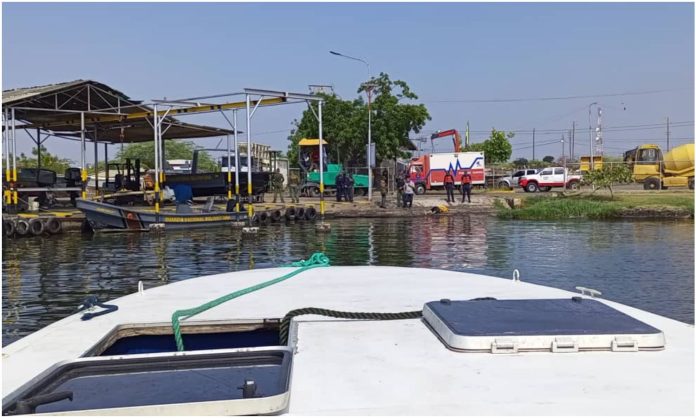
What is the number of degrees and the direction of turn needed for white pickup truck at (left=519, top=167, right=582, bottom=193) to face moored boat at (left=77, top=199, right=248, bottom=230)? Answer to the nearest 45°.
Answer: approximately 45° to its left

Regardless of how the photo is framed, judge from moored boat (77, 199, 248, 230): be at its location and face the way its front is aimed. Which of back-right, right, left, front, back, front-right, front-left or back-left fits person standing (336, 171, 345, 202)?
back-right

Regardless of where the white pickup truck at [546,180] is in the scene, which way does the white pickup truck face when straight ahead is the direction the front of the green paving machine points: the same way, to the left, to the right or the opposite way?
the opposite way

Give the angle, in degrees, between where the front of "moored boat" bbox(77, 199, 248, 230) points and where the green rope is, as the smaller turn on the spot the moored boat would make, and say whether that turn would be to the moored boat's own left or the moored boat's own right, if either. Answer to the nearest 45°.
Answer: approximately 90° to the moored boat's own left

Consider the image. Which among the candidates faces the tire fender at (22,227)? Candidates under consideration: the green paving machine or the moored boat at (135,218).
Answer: the moored boat

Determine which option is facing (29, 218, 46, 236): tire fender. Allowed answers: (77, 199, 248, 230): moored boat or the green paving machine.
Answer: the moored boat

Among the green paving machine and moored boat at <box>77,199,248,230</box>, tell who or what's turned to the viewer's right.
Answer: the green paving machine

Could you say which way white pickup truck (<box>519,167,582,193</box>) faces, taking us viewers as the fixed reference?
facing to the left of the viewer

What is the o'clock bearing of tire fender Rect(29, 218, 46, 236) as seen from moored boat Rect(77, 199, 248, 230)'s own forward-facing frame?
The tire fender is roughly at 12 o'clock from the moored boat.

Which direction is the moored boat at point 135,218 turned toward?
to the viewer's left

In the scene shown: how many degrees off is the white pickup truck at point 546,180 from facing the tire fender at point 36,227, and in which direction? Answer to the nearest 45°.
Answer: approximately 45° to its left

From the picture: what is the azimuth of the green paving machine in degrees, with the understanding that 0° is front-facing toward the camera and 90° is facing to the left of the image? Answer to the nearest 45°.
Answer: approximately 270°
